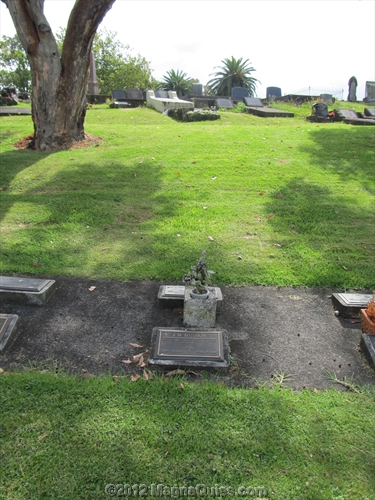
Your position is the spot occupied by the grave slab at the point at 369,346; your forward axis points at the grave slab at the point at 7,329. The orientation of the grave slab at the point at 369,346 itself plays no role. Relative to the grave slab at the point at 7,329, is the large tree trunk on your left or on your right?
right

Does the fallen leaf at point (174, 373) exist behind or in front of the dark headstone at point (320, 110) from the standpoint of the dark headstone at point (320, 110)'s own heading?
in front

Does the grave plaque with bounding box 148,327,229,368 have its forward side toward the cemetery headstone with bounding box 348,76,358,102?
no

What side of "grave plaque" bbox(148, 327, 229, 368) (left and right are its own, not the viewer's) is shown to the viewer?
front

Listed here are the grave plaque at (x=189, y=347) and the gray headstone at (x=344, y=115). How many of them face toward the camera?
2

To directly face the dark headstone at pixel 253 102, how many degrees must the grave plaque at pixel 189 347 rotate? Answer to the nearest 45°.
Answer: approximately 180°

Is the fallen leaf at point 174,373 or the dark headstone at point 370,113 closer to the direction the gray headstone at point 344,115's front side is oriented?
the fallen leaf

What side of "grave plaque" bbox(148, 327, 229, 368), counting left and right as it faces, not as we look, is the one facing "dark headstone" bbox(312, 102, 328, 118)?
back

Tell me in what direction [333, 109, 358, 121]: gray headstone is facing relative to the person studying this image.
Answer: facing the viewer

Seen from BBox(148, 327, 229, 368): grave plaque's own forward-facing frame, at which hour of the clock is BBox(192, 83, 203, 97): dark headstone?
The dark headstone is roughly at 6 o'clock from the grave plaque.

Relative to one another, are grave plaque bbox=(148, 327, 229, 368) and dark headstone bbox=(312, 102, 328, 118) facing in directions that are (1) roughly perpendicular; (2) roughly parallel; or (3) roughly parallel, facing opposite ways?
roughly parallel

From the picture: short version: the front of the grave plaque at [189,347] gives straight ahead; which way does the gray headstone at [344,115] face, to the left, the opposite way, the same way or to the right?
the same way

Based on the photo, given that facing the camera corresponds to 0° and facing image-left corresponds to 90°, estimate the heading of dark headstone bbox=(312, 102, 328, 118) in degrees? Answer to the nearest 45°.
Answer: approximately 0°

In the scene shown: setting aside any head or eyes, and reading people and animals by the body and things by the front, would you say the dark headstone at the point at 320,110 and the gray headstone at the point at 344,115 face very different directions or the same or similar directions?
same or similar directions

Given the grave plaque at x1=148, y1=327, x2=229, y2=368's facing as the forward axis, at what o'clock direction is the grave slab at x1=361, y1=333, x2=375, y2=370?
The grave slab is roughly at 9 o'clock from the grave plaque.

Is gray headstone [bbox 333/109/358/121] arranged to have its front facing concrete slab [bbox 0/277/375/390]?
yes

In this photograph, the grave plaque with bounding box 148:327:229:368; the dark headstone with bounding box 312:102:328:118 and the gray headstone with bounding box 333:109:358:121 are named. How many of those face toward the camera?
3

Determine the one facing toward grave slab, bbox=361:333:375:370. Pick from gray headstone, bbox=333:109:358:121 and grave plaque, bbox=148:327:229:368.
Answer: the gray headstone
